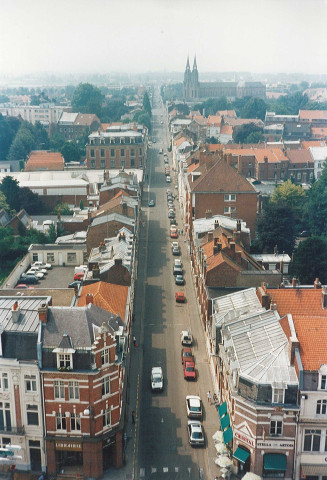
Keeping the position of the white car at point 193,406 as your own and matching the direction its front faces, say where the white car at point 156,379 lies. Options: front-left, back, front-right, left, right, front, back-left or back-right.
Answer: front-left

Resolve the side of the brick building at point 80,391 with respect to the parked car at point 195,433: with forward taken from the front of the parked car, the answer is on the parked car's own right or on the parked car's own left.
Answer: on the parked car's own left

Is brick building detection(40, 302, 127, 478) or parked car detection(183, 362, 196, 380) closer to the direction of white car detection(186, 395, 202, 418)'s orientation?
the parked car

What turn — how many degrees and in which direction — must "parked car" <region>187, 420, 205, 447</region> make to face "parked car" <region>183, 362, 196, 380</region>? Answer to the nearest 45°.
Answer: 0° — it already faces it

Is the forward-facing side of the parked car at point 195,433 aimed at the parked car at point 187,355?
yes

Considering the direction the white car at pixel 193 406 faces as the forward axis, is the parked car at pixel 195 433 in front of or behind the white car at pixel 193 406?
behind

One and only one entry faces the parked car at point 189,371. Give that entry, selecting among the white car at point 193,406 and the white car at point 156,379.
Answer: the white car at point 193,406

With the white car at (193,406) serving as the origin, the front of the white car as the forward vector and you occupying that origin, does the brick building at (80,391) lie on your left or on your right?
on your left

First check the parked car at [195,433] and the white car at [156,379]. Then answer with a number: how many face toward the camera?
1

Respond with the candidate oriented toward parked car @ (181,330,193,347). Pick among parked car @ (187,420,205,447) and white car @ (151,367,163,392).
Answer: parked car @ (187,420,205,447)

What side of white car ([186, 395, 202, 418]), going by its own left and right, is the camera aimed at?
back

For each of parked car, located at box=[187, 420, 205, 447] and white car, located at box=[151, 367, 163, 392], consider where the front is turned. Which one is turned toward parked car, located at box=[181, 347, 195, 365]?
parked car, located at box=[187, 420, 205, 447]

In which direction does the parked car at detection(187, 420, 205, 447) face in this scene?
away from the camera

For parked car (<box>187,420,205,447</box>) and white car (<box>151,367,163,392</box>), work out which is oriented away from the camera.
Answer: the parked car

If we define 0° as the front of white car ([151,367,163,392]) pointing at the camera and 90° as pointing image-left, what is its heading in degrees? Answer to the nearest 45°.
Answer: approximately 0°
